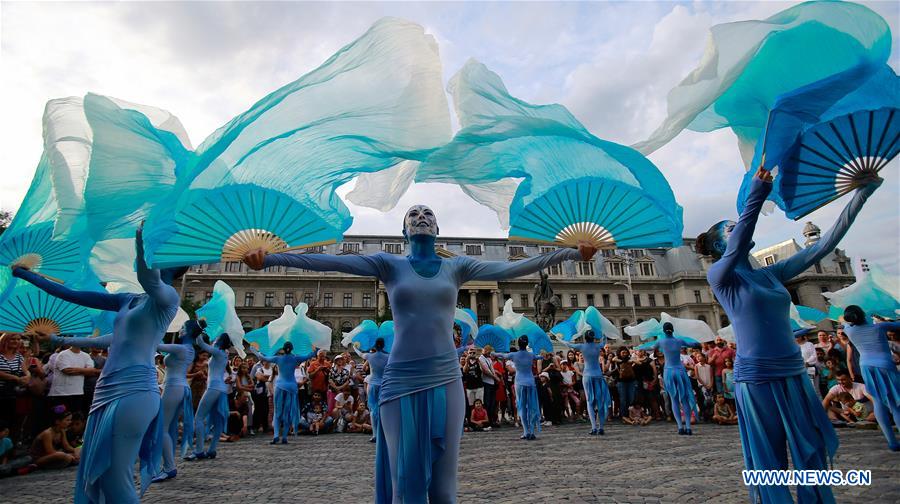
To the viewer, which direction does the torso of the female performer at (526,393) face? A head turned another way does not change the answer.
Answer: away from the camera

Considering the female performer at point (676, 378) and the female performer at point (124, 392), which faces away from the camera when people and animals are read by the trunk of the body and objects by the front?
the female performer at point (676, 378)

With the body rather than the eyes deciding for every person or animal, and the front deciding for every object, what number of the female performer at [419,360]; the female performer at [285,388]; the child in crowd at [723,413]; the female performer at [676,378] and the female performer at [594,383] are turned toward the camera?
2

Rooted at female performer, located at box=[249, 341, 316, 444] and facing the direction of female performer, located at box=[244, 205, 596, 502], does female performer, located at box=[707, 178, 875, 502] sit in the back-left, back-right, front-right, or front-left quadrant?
front-left

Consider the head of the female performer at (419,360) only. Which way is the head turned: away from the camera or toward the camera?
toward the camera

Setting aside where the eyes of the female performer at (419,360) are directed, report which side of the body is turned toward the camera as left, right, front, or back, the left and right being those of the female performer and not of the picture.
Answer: front

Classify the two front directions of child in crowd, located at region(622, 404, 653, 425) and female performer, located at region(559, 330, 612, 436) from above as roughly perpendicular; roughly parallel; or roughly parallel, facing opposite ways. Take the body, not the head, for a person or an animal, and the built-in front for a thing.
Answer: roughly parallel, facing opposite ways

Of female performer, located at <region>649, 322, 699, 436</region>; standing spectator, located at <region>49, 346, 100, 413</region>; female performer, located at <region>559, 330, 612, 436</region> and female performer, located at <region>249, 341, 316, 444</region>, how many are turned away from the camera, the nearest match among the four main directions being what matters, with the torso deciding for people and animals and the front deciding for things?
3

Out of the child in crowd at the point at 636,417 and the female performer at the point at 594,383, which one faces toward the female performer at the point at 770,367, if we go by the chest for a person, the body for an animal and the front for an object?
the child in crowd

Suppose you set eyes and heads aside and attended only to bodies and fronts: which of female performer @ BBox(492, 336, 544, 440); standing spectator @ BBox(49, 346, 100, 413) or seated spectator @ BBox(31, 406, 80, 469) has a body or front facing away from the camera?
the female performer

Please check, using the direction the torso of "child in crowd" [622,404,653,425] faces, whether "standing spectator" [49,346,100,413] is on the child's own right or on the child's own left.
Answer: on the child's own right

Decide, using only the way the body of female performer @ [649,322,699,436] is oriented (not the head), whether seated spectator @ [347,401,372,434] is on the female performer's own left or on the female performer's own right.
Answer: on the female performer's own left

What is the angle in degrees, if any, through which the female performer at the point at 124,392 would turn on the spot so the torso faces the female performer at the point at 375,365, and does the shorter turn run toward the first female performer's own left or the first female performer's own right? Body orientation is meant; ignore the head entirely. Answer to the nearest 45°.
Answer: approximately 180°

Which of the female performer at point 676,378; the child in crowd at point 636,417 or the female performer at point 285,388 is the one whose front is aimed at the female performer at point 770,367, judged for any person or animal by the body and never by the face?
the child in crowd

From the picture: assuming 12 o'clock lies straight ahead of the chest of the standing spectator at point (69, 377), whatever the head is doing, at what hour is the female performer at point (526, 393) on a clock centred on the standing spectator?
The female performer is roughly at 11 o'clock from the standing spectator.

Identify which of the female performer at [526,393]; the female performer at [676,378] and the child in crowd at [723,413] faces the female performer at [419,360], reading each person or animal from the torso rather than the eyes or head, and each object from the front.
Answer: the child in crowd

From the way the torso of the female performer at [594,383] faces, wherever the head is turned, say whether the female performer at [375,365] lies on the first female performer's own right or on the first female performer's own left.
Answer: on the first female performer's own left

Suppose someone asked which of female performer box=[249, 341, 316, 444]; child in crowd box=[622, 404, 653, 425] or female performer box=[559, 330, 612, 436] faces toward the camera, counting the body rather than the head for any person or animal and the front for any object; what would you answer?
the child in crowd

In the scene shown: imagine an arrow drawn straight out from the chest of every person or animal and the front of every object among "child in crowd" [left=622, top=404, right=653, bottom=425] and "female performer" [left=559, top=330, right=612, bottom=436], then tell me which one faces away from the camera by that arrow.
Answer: the female performer

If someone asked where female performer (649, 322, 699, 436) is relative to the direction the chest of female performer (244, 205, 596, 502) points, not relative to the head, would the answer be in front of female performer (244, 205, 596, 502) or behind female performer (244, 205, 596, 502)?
behind
